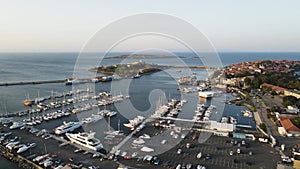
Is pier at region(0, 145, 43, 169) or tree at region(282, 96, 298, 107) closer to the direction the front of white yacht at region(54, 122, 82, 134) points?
the tree

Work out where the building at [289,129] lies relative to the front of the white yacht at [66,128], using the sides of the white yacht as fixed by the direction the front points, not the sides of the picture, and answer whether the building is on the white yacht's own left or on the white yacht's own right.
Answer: on the white yacht's own right

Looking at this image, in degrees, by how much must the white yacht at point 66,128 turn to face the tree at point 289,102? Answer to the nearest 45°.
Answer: approximately 45° to its right

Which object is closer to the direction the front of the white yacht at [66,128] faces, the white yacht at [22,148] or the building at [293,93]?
the building

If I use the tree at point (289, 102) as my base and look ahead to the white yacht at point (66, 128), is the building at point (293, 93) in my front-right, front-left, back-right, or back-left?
back-right

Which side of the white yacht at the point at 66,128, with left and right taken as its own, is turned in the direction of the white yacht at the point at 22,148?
back

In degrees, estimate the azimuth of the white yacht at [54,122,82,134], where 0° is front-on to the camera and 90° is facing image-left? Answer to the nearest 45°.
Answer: approximately 225°

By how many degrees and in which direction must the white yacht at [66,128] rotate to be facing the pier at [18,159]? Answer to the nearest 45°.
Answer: approximately 180°

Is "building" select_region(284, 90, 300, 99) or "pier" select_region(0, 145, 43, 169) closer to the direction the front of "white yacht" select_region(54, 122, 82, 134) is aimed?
the building

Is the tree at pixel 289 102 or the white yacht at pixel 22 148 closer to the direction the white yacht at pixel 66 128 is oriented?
the tree
